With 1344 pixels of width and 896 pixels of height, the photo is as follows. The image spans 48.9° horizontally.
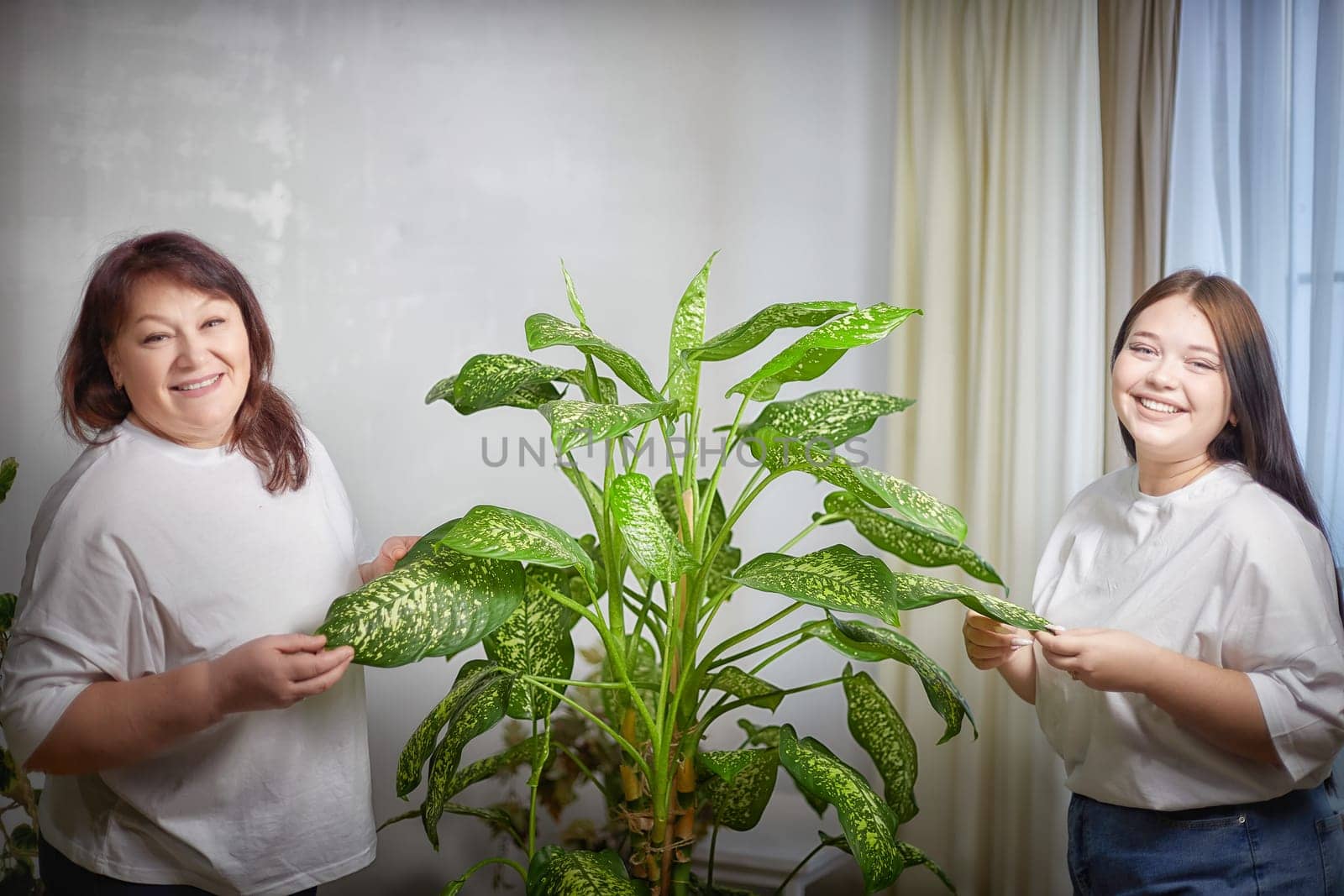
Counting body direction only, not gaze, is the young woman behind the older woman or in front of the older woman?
in front

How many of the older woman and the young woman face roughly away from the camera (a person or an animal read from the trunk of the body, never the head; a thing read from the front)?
0

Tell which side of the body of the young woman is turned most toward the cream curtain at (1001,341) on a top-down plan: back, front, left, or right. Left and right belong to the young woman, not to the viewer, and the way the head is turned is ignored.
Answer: right

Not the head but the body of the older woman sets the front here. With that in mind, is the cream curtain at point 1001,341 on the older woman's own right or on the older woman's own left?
on the older woman's own left

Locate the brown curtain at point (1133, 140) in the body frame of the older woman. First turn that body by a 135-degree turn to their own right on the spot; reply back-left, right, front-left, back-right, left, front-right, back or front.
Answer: back

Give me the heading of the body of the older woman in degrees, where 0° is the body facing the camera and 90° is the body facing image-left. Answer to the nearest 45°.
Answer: approximately 315°

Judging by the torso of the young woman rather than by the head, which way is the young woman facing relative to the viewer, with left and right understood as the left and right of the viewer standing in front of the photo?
facing the viewer and to the left of the viewer

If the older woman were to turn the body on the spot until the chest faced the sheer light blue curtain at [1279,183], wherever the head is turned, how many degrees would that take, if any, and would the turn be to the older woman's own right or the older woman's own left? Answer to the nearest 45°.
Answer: approximately 45° to the older woman's own left
